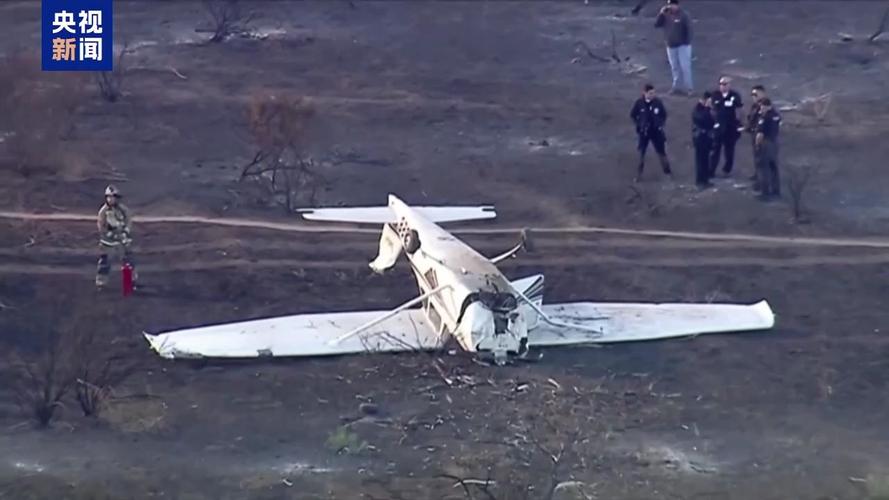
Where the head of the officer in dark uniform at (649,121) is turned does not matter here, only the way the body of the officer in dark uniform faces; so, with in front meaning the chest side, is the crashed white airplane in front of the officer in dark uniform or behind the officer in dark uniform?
in front

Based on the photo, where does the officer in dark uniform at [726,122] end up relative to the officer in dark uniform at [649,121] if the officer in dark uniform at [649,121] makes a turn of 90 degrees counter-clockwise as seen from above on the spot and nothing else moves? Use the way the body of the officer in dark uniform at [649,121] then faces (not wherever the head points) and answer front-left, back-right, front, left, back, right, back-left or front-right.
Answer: front

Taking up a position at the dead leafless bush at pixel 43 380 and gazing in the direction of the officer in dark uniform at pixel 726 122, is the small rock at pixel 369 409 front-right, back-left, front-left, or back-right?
front-right

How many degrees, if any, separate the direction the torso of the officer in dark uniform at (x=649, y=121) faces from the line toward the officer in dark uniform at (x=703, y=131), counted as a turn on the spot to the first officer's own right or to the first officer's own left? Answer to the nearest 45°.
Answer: approximately 90° to the first officer's own left

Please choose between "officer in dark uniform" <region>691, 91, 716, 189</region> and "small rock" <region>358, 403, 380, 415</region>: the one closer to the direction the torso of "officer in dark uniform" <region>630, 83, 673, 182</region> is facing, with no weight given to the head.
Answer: the small rock

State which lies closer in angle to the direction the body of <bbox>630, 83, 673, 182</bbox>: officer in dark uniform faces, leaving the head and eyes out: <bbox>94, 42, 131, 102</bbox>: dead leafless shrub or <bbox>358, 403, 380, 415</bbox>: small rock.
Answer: the small rock

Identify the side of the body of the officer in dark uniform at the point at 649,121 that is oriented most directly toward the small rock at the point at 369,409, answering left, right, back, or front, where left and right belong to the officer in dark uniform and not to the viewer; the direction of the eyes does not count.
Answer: front

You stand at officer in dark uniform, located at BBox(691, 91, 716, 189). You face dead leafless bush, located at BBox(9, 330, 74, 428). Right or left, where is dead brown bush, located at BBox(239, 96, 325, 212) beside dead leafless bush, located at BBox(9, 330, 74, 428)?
right

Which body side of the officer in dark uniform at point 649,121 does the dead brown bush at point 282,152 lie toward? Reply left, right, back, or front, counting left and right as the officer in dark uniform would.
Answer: right

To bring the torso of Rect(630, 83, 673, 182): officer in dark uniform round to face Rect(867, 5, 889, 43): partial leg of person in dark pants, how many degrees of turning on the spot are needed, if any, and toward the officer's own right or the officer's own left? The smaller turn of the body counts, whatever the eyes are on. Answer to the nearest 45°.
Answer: approximately 135° to the officer's own left

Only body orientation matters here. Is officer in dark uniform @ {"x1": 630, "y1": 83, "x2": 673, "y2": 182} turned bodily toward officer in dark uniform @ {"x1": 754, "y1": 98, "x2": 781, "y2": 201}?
no

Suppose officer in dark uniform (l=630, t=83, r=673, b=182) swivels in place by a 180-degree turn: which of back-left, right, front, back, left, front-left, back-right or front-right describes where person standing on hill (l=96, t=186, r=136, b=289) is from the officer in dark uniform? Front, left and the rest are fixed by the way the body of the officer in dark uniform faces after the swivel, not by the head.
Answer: back-left

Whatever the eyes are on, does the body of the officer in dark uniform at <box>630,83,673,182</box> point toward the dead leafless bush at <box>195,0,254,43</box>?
no

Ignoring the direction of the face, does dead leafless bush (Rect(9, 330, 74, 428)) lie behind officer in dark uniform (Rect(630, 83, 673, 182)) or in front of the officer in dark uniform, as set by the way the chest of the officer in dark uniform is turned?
in front

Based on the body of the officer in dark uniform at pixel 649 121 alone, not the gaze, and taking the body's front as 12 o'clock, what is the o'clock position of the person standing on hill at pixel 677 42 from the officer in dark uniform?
The person standing on hill is roughly at 6 o'clock from the officer in dark uniform.

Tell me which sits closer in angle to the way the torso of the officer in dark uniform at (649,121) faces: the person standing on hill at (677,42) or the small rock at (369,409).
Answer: the small rock

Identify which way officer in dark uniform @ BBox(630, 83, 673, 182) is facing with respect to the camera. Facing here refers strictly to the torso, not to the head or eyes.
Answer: toward the camera
